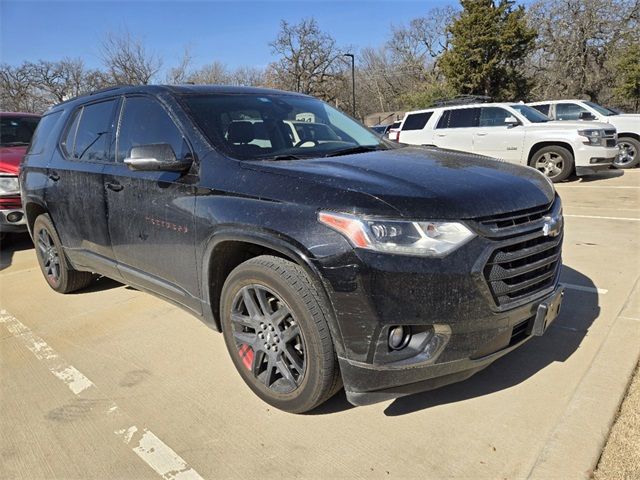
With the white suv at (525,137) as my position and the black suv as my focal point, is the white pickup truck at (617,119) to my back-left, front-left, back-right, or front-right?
back-left

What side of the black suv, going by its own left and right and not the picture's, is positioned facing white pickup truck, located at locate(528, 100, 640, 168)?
left

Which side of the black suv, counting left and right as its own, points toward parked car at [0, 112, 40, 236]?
back

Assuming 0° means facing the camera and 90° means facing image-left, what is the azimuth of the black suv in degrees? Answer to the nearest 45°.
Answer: approximately 315°

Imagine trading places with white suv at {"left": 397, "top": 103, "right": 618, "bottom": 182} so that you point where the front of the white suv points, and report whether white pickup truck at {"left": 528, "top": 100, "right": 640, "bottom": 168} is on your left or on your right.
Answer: on your left

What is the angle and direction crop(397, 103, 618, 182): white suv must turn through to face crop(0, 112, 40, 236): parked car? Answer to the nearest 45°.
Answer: approximately 90° to its right

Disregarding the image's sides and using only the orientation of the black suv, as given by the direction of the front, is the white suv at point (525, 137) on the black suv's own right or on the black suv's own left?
on the black suv's own left

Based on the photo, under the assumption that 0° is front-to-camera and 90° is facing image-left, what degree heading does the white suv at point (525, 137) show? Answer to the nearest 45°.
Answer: approximately 315°
